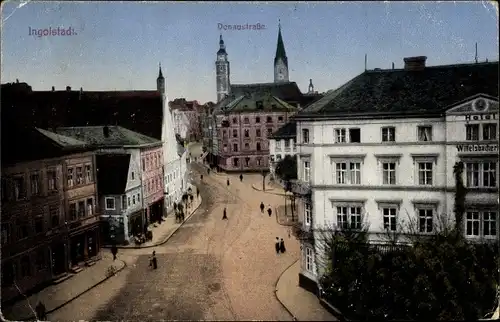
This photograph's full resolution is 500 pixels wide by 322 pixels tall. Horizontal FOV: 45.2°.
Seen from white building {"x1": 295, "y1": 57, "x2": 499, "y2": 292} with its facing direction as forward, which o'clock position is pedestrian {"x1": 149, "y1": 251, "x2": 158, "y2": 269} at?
The pedestrian is roughly at 3 o'clock from the white building.

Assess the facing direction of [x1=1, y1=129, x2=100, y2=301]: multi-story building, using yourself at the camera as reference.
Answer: facing the viewer and to the right of the viewer

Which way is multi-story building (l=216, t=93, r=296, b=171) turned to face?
toward the camera

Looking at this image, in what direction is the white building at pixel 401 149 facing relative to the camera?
toward the camera

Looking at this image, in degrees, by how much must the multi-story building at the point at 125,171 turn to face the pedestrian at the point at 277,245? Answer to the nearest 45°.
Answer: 0° — it already faces them

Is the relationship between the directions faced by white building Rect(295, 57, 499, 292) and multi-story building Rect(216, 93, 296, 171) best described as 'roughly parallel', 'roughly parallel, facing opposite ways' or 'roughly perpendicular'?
roughly parallel

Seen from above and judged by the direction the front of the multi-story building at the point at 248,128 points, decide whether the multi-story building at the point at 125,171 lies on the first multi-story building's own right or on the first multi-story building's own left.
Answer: on the first multi-story building's own right

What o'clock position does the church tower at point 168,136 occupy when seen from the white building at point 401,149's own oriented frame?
The church tower is roughly at 3 o'clock from the white building.

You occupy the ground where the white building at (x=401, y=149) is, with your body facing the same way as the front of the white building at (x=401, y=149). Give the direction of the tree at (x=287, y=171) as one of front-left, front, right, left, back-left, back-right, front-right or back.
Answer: right

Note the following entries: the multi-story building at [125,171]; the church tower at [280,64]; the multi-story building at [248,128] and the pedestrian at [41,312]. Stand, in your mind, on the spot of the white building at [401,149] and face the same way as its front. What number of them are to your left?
0

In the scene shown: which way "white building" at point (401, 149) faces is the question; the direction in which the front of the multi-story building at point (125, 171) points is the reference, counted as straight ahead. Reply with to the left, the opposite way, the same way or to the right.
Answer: to the right

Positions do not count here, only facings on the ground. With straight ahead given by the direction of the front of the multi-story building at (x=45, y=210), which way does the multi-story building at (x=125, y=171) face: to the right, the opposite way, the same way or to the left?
the same way

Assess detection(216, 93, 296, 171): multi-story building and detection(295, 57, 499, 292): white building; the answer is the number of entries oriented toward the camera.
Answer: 2

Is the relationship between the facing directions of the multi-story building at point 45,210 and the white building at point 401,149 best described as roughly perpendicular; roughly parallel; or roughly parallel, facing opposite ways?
roughly perpendicular
